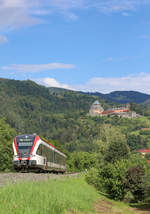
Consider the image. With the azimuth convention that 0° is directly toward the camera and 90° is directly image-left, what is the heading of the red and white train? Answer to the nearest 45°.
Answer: approximately 45°
